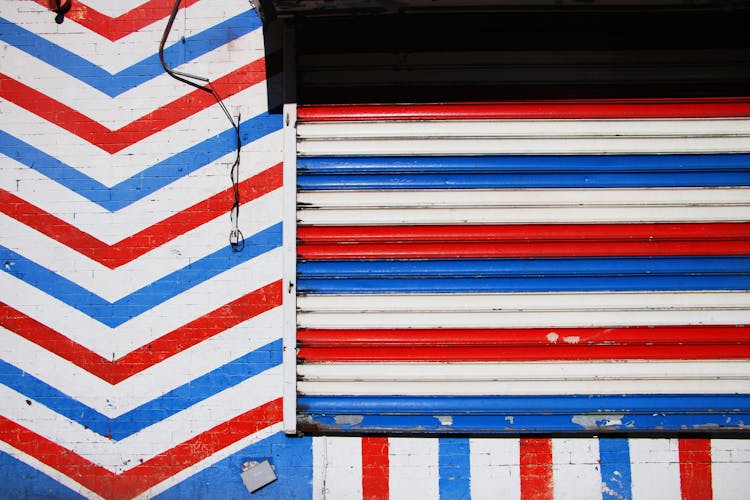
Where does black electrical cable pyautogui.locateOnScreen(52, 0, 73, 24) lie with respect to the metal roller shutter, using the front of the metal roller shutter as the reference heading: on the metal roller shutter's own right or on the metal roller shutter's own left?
on the metal roller shutter's own right

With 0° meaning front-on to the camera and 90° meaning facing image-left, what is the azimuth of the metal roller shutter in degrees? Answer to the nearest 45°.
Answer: approximately 0°

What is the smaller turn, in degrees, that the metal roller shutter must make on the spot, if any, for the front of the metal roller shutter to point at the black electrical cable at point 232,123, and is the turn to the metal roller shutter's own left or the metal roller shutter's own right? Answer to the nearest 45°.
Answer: approximately 90° to the metal roller shutter's own right
